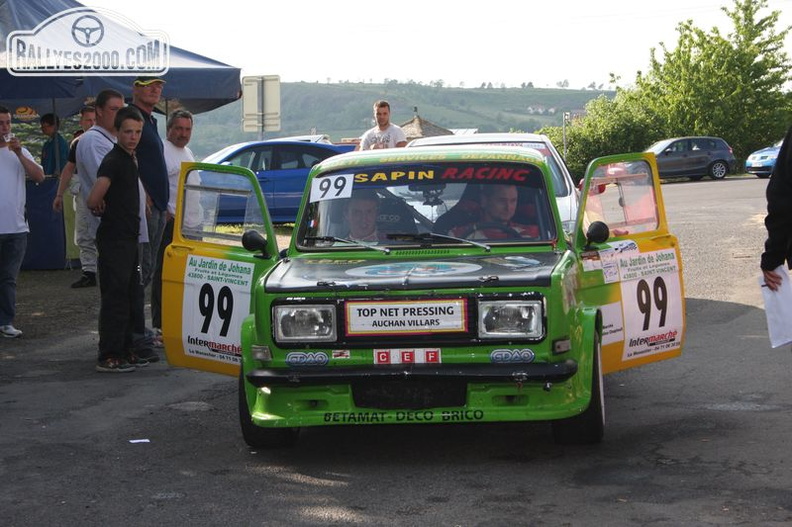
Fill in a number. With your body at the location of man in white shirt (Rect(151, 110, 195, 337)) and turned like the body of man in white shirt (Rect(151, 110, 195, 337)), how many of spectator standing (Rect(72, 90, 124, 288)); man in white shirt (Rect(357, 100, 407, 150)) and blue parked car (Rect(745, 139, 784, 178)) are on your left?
2

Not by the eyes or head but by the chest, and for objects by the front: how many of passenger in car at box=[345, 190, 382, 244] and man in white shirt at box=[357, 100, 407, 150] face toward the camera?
2

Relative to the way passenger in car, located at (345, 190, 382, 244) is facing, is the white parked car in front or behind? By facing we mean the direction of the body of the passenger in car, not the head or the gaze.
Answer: behind

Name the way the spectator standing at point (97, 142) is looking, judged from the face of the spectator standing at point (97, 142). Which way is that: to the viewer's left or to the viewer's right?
to the viewer's right

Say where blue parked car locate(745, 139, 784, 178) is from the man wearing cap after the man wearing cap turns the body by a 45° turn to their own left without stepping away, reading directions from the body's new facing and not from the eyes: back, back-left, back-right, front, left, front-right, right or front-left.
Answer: front-left

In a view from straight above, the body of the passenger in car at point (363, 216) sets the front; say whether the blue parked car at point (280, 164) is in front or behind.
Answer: behind

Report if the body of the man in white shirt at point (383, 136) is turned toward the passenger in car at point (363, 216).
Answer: yes

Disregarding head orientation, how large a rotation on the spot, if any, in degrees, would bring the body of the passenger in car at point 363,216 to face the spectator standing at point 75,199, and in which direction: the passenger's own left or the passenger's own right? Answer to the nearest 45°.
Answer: approximately 135° to the passenger's own right
